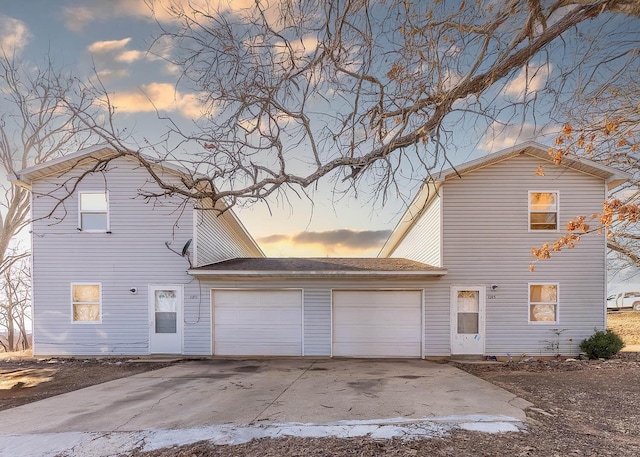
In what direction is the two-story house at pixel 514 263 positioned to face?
toward the camera

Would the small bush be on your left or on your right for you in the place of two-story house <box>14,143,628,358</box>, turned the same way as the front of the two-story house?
on your left
